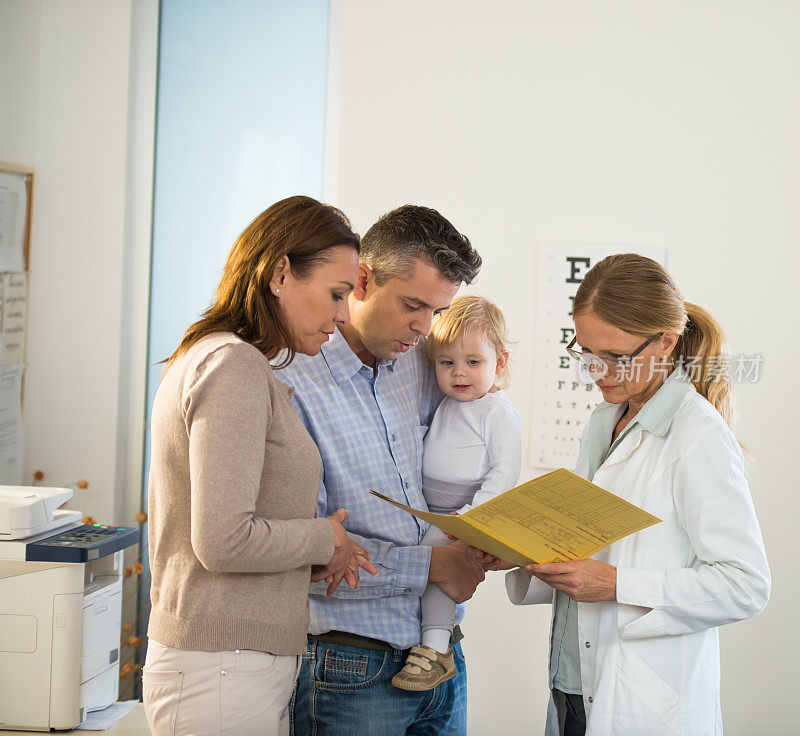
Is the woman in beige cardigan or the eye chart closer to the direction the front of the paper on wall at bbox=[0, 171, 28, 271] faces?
the woman in beige cardigan

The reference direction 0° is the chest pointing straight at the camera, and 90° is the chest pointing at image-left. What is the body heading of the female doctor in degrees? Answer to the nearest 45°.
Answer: approximately 45°

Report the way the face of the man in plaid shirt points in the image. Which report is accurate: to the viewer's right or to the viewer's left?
to the viewer's right

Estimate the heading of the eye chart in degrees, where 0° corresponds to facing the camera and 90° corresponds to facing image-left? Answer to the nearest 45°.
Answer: approximately 0°

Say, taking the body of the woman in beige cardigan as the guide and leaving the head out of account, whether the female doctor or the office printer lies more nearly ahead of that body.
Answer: the female doctor

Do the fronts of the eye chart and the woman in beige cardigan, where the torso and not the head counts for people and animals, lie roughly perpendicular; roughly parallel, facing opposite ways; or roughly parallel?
roughly perpendicular

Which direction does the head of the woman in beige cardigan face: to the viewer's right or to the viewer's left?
to the viewer's right

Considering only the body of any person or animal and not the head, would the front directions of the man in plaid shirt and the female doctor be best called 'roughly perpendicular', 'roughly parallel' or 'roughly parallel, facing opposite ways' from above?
roughly perpendicular
